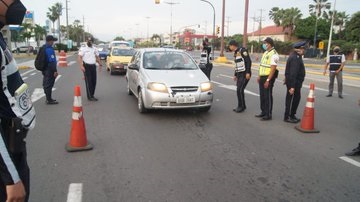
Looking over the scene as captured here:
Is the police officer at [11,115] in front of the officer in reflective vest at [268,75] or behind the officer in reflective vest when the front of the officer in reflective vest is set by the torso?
in front

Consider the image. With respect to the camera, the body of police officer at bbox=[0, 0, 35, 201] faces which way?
to the viewer's right

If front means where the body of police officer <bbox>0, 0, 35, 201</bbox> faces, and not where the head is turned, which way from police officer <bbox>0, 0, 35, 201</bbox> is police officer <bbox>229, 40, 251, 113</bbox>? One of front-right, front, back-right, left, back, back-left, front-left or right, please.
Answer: front-left

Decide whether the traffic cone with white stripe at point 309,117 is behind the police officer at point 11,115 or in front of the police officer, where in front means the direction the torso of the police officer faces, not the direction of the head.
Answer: in front

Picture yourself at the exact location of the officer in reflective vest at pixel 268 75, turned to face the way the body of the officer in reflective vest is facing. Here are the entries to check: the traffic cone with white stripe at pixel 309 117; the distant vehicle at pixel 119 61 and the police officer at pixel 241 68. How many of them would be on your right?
2

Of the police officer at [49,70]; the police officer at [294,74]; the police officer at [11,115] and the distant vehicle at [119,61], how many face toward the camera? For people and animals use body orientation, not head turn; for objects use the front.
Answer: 1

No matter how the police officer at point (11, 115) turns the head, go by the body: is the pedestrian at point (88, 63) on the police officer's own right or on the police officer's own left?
on the police officer's own left

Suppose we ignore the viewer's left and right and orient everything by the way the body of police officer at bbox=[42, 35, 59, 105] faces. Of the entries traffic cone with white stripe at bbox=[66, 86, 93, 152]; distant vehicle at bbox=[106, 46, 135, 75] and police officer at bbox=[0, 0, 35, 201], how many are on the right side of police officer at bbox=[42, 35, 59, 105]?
2

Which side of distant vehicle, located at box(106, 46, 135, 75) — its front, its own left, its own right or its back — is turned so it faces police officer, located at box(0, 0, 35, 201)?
front

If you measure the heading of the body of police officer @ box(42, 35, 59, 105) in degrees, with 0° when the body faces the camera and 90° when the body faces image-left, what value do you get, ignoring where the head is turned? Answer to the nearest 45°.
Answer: approximately 270°

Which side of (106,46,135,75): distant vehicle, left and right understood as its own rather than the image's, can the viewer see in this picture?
front

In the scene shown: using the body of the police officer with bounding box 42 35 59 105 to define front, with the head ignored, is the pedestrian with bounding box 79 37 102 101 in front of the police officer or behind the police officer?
in front

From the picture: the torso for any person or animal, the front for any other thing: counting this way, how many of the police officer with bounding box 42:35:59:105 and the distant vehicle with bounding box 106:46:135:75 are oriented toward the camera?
1

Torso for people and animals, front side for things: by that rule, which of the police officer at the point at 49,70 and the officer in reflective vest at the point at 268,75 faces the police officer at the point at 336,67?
the police officer at the point at 49,70

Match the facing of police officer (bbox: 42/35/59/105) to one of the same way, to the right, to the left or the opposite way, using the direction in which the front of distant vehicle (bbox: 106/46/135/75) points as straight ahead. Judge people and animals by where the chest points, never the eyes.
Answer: to the left

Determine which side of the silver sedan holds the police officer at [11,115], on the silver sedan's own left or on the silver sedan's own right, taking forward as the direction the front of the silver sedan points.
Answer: on the silver sedan's own right

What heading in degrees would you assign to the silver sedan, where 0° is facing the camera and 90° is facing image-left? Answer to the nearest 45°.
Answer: approximately 315°

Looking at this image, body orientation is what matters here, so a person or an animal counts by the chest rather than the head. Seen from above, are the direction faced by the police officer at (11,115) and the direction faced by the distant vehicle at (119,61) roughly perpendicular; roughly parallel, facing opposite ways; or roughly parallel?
roughly perpendicular
